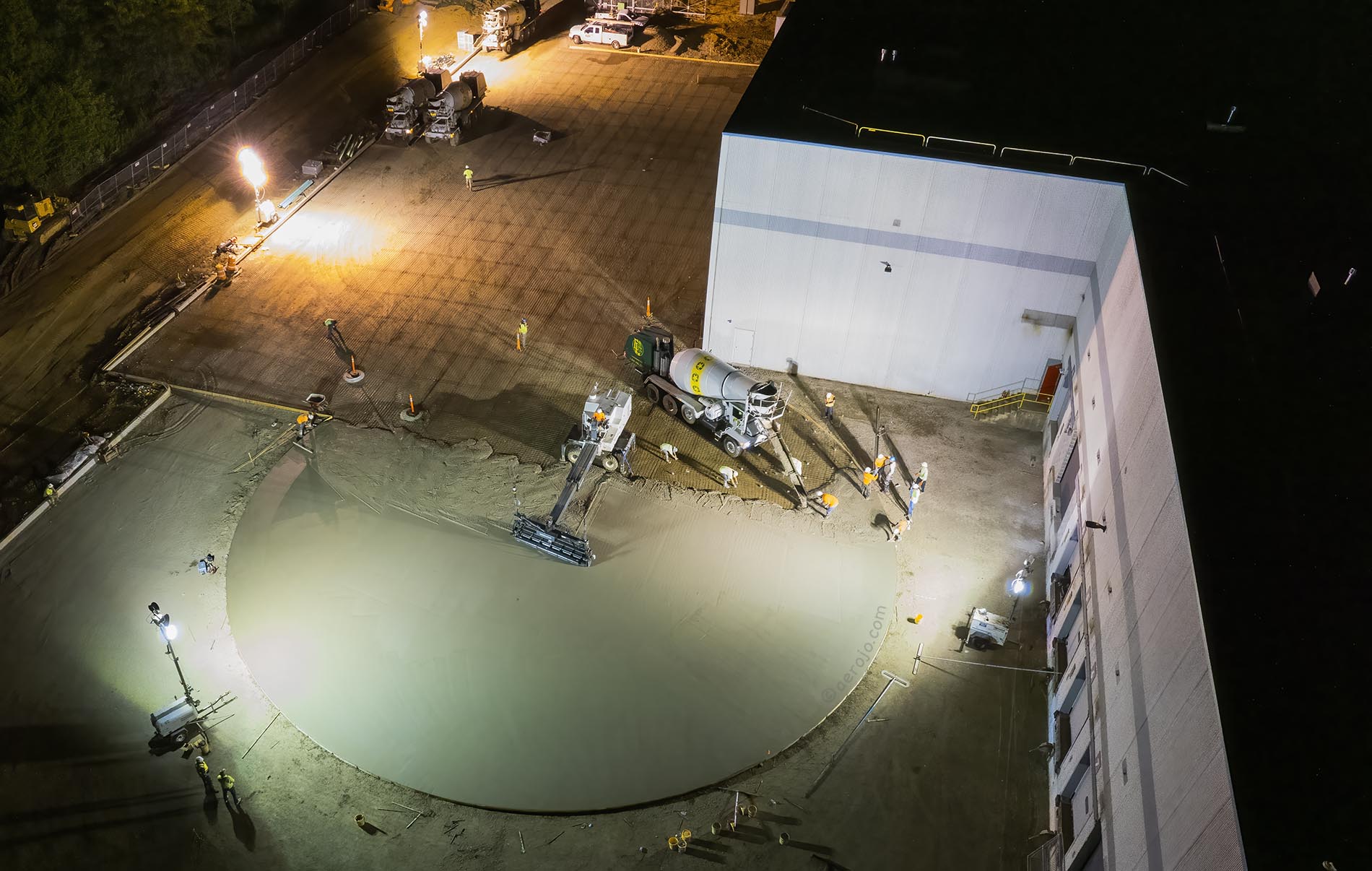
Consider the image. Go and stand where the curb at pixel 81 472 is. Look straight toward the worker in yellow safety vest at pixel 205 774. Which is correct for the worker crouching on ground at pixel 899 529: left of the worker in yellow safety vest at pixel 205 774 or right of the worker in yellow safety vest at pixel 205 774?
left

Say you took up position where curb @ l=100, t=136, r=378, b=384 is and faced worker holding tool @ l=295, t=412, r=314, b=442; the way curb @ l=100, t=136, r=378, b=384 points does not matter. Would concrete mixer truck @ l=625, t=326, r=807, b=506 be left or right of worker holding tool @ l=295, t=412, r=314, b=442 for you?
left

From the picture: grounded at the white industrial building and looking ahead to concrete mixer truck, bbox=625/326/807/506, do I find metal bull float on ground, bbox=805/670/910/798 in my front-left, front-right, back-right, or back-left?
front-left
